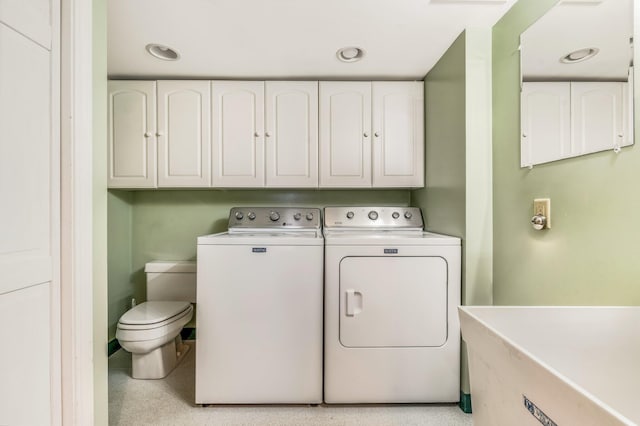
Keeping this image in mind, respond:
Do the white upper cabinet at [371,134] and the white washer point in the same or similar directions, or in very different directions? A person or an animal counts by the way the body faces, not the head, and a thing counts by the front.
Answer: same or similar directions

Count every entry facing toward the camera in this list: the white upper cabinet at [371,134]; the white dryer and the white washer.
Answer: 3

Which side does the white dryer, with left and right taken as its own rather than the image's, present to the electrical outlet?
left

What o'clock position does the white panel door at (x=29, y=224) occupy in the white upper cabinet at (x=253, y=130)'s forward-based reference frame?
The white panel door is roughly at 1 o'clock from the white upper cabinet.

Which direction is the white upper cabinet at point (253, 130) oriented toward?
toward the camera

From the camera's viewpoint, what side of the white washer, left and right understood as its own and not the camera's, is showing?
front

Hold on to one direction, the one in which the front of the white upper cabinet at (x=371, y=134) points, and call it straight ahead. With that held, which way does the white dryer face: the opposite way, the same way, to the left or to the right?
the same way

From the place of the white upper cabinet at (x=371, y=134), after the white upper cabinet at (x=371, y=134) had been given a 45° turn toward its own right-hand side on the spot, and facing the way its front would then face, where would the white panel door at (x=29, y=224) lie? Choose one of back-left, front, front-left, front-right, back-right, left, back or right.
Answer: front

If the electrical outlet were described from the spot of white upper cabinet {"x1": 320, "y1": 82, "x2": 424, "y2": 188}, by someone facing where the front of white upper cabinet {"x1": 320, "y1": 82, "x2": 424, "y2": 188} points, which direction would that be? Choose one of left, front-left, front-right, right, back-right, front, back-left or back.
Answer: front-left

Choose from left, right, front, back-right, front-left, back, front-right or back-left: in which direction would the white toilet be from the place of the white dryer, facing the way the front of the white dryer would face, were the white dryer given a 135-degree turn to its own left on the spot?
back-left

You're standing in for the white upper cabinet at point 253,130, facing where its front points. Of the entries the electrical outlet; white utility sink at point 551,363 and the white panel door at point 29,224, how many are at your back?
0

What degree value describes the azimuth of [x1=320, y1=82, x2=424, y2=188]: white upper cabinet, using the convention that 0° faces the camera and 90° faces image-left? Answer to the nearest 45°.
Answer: approximately 0°

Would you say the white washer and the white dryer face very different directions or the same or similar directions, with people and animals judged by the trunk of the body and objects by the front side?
same or similar directions

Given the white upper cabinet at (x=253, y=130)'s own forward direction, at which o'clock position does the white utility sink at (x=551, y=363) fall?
The white utility sink is roughly at 11 o'clock from the white upper cabinet.
